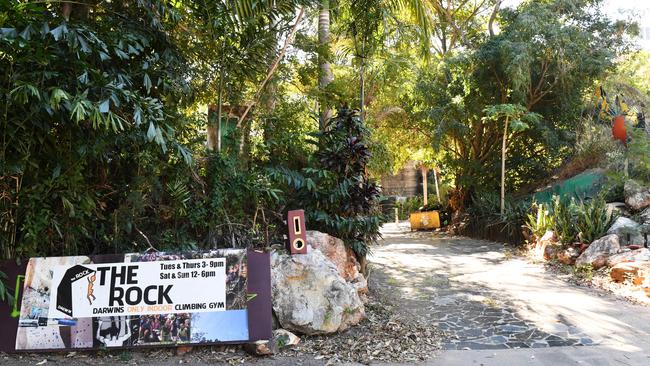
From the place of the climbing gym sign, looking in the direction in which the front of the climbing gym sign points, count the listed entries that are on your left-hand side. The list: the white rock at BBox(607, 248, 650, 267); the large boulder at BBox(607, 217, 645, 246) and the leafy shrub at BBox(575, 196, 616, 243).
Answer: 3

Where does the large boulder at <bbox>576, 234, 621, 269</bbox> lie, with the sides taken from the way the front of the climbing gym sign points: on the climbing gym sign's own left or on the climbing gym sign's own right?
on the climbing gym sign's own left

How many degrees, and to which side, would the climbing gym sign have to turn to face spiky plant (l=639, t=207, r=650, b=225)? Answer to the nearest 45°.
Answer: approximately 90° to its left

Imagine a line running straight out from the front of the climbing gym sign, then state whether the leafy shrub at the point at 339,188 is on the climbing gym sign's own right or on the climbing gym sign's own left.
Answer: on the climbing gym sign's own left

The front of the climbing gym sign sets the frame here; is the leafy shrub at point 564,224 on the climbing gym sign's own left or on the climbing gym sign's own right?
on the climbing gym sign's own left

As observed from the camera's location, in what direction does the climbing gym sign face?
facing the viewer

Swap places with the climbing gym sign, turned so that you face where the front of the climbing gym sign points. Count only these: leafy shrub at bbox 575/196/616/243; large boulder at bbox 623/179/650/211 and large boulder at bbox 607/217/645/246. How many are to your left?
3

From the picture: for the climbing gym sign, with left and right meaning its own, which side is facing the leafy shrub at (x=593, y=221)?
left

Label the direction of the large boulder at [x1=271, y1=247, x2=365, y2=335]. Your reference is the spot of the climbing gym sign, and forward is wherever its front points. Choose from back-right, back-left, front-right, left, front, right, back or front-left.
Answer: left

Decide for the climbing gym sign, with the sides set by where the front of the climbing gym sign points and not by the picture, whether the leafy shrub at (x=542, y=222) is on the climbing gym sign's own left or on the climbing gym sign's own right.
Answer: on the climbing gym sign's own left

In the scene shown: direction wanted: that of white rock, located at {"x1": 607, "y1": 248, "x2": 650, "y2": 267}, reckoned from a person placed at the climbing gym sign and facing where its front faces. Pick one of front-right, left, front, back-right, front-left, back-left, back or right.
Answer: left

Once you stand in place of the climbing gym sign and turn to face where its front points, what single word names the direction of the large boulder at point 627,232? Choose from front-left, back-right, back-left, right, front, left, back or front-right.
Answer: left

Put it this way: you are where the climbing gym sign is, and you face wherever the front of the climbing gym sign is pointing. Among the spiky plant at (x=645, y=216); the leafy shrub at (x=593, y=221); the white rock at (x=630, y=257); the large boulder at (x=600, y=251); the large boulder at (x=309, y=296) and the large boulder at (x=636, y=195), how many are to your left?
6
